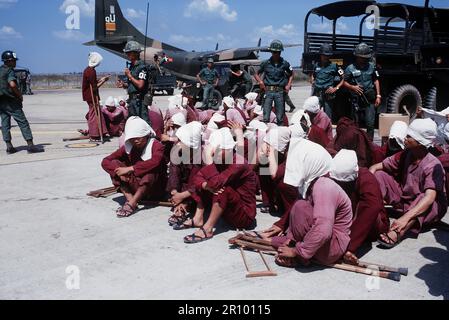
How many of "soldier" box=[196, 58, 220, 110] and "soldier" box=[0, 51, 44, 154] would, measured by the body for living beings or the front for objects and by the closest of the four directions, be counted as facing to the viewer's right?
1

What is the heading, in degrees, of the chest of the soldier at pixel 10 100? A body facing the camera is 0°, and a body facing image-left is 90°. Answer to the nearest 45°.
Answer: approximately 270°

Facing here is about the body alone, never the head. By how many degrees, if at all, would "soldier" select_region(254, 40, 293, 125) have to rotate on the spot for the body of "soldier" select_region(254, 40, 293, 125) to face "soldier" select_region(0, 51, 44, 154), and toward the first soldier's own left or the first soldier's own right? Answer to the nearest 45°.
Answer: approximately 90° to the first soldier's own right

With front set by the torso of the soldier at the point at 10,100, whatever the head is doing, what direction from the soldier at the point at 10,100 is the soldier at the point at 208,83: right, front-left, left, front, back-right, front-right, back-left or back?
front-left

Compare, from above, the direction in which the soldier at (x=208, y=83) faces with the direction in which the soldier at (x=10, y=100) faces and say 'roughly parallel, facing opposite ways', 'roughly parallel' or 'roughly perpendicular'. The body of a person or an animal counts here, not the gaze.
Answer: roughly perpendicular

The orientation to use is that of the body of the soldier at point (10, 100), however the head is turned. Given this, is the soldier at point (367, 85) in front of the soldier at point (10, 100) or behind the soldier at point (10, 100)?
in front

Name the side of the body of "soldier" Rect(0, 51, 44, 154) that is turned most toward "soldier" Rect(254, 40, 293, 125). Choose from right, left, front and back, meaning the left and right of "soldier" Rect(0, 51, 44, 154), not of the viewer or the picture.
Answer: front

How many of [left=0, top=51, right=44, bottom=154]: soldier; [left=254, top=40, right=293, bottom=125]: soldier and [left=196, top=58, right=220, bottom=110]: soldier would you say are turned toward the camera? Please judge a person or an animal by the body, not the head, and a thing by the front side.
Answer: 2
